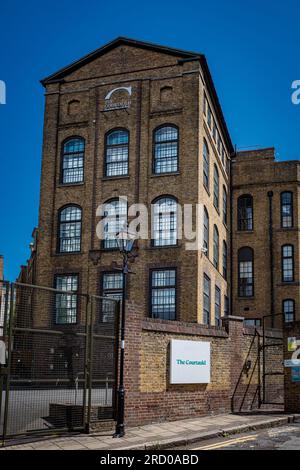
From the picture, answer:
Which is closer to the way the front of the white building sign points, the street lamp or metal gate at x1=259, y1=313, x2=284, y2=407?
the street lamp

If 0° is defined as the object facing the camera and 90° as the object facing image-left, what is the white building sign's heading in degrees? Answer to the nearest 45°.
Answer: approximately 315°

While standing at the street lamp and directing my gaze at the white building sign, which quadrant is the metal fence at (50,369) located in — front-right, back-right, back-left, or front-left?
back-left

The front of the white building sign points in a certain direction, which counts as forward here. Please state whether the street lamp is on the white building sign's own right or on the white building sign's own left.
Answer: on the white building sign's own right

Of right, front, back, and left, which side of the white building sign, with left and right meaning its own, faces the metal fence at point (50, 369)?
right

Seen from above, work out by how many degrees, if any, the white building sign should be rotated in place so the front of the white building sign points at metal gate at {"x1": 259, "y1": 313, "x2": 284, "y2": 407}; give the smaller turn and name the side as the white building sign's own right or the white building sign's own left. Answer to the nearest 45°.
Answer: approximately 90° to the white building sign's own left
